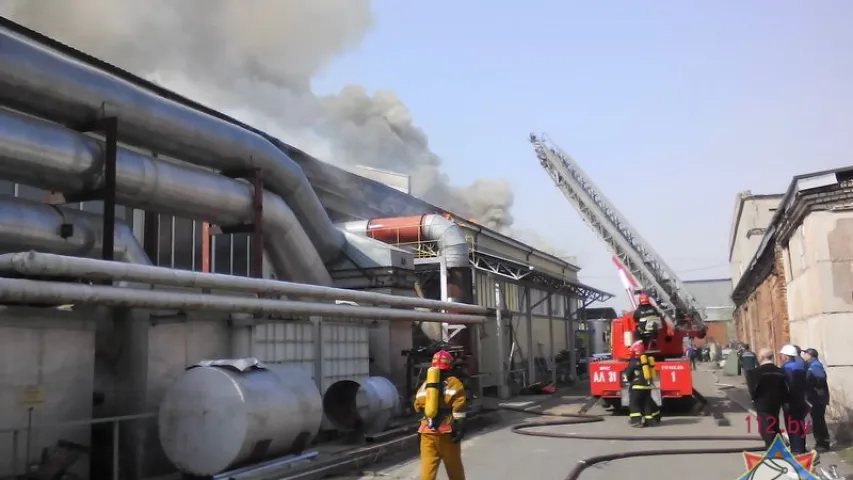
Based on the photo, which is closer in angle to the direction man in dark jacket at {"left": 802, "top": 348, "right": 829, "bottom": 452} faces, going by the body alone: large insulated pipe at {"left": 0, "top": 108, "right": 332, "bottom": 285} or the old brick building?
the large insulated pipe

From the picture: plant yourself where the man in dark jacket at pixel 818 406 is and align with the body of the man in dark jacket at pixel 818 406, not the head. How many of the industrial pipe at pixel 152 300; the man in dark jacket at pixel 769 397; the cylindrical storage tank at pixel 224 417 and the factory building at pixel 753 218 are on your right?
1

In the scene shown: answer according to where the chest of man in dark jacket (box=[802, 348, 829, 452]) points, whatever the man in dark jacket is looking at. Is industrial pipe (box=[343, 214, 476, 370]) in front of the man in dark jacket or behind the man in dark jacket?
in front

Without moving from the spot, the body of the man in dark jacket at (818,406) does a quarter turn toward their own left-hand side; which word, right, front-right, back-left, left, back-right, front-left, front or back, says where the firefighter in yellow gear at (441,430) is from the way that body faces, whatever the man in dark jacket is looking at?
front-right

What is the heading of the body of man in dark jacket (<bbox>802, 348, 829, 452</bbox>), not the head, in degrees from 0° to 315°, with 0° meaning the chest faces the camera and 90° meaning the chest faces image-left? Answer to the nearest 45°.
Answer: approximately 90°

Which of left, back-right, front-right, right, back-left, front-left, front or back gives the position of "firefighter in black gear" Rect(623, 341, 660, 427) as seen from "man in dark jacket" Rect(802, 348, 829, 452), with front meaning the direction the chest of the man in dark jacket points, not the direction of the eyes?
front-right

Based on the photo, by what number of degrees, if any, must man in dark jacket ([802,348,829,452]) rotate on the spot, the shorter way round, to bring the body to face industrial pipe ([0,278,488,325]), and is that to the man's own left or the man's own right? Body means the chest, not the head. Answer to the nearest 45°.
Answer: approximately 45° to the man's own left

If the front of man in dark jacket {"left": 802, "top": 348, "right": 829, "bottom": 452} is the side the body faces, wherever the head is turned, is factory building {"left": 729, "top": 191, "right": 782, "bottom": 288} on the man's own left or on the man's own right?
on the man's own right

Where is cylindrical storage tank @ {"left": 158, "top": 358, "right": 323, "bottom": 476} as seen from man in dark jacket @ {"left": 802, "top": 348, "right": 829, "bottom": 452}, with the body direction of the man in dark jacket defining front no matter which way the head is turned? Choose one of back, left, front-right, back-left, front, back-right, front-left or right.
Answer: front-left
